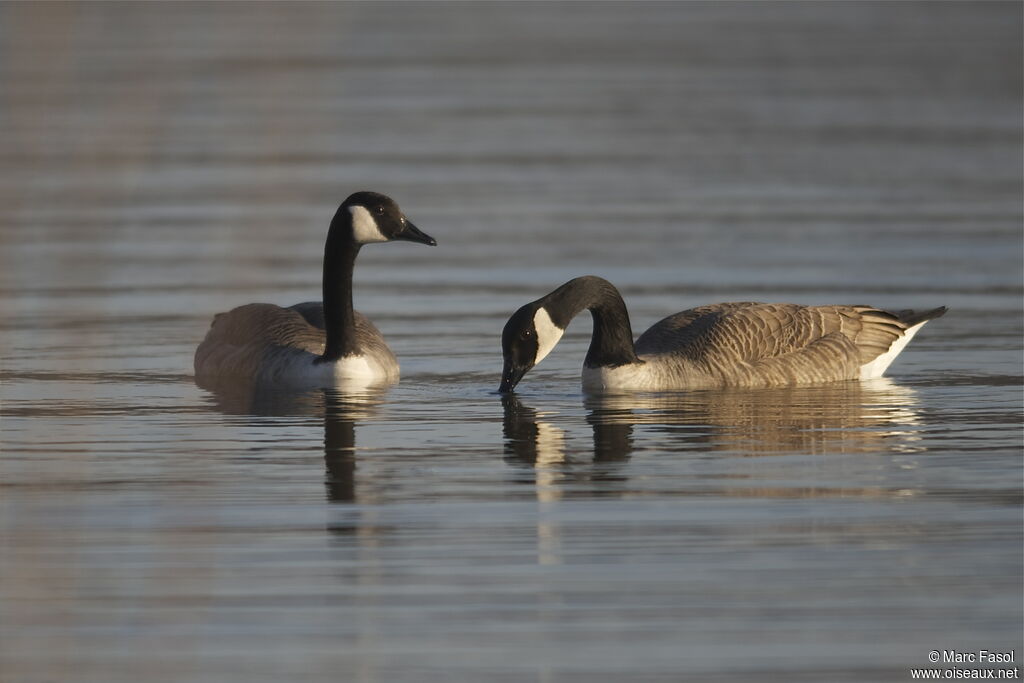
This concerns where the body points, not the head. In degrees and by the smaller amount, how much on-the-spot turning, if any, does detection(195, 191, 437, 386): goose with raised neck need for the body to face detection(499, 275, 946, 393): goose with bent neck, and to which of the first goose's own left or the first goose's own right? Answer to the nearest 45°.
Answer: approximately 45° to the first goose's own left

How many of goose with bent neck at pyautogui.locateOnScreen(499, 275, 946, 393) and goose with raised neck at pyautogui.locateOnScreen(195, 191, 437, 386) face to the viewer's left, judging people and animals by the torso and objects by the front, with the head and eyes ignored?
1

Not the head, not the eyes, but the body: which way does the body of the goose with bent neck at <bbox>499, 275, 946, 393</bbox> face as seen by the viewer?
to the viewer's left

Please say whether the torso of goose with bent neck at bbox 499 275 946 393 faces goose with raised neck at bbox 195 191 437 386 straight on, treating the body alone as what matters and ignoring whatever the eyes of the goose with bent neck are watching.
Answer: yes

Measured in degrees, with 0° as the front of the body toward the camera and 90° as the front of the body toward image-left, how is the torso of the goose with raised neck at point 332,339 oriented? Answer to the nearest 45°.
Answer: approximately 315°
